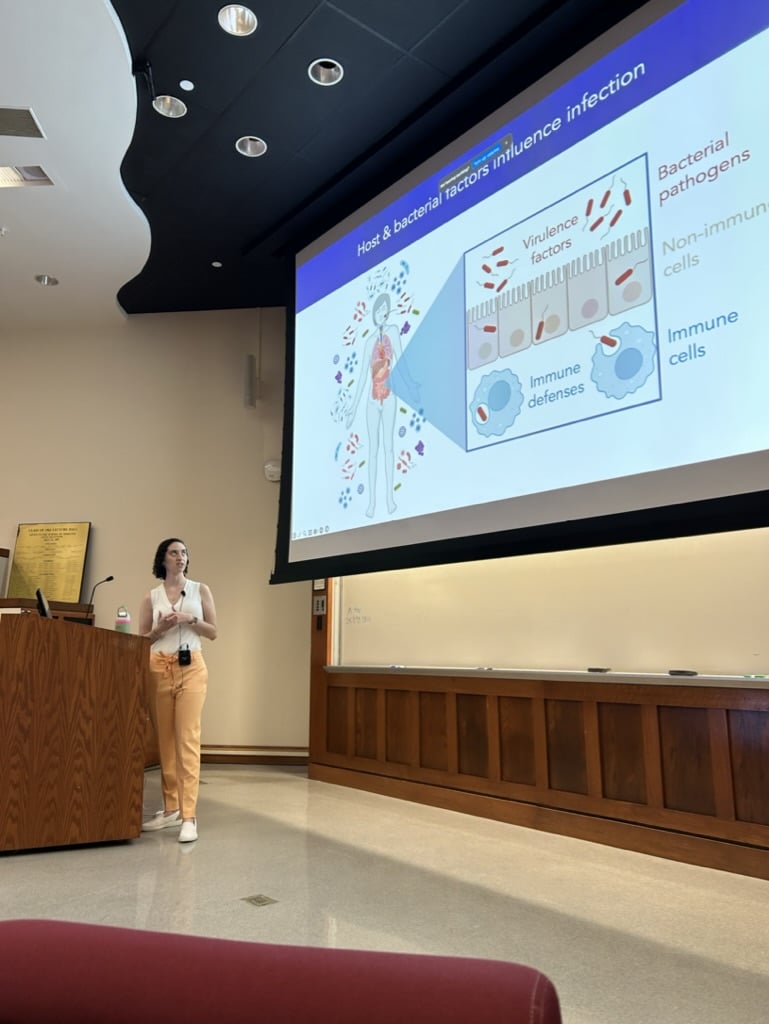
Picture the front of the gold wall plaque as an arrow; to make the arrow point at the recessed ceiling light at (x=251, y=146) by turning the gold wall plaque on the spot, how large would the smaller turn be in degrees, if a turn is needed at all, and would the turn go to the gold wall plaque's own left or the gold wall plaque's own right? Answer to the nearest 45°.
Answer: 0° — it already faces it

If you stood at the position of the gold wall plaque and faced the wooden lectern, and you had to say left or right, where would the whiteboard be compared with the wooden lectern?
left

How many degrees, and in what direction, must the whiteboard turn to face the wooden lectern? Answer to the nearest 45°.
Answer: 0° — it already faces it

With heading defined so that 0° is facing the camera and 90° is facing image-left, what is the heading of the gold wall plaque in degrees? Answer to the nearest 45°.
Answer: approximately 0°

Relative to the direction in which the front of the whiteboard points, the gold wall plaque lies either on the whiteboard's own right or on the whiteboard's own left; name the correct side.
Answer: on the whiteboard's own right
